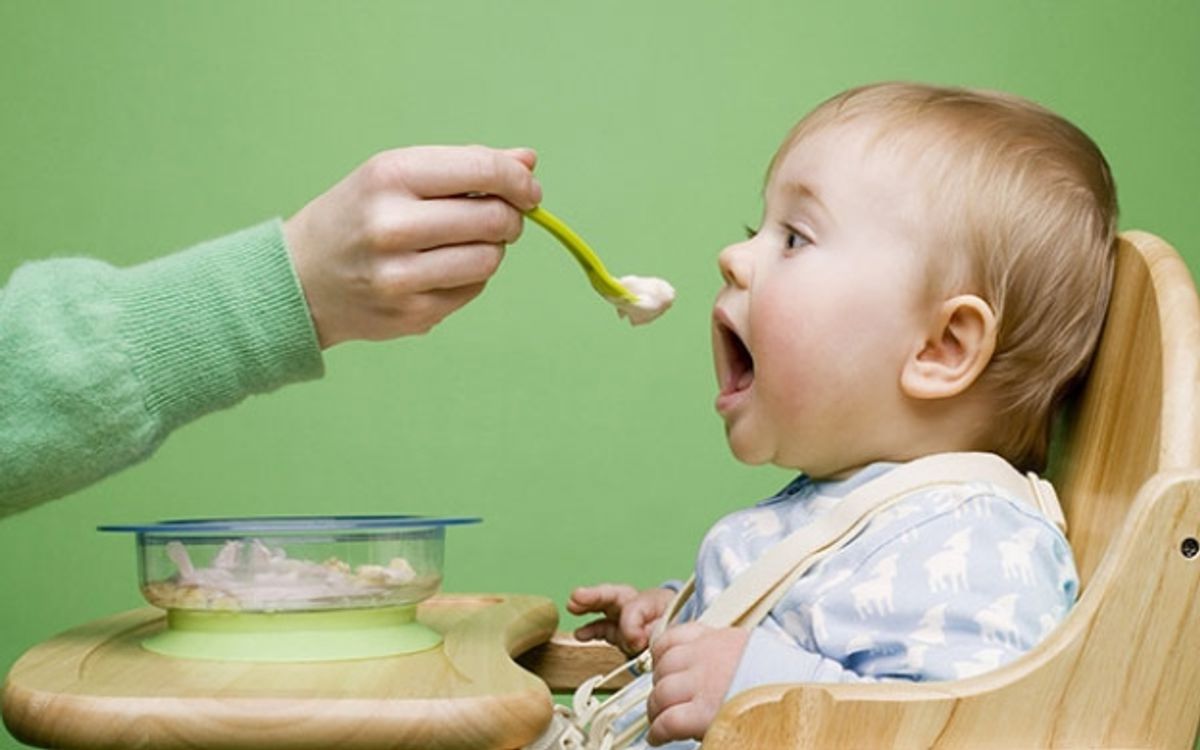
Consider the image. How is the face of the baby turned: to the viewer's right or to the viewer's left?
to the viewer's left

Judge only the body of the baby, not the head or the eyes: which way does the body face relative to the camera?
to the viewer's left
